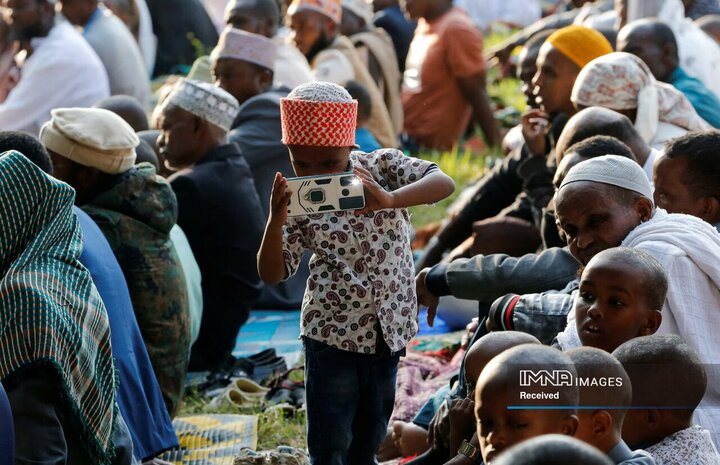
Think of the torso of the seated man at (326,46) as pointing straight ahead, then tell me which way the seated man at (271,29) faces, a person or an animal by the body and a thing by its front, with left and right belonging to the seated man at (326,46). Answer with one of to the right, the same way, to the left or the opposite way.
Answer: the same way

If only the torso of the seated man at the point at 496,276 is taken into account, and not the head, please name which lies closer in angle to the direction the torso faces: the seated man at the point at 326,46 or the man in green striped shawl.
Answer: the man in green striped shawl

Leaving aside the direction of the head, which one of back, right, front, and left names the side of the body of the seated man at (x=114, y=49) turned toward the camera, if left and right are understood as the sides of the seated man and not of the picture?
left

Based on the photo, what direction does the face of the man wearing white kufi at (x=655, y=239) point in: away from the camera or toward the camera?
toward the camera

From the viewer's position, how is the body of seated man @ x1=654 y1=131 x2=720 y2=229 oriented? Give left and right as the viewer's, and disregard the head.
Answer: facing to the left of the viewer

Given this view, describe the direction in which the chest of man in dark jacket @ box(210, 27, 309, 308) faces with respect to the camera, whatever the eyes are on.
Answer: to the viewer's left

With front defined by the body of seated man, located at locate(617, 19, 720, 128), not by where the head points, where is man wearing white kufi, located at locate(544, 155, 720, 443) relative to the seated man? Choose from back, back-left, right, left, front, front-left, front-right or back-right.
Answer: left

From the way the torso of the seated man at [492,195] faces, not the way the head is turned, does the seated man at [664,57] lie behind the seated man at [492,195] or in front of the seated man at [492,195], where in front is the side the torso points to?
behind

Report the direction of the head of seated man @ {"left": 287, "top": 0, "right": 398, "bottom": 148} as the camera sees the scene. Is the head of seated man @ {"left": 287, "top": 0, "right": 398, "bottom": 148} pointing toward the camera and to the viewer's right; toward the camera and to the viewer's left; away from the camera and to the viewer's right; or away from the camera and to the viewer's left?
toward the camera and to the viewer's left

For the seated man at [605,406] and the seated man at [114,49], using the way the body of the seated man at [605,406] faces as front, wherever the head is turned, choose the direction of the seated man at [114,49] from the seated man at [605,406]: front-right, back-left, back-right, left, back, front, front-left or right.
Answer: front-right

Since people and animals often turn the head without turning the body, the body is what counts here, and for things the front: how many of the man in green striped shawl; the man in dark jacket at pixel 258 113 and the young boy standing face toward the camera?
1

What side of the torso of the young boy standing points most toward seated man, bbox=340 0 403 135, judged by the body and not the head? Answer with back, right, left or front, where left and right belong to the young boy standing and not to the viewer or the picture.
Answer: back

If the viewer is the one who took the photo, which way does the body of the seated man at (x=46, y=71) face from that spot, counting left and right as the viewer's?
facing to the left of the viewer
